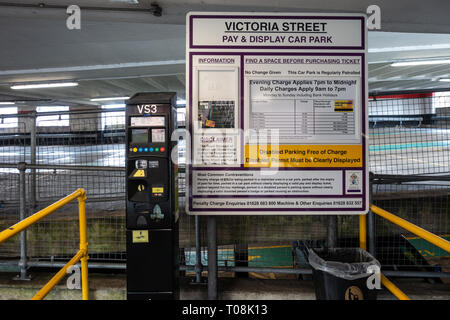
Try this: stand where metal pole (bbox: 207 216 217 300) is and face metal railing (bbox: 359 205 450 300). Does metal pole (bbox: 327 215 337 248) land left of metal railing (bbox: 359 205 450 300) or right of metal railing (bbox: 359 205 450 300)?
left

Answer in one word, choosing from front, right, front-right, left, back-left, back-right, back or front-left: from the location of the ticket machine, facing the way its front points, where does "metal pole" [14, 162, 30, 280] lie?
back-right

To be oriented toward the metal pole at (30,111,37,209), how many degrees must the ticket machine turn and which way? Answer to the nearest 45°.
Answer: approximately 135° to its right

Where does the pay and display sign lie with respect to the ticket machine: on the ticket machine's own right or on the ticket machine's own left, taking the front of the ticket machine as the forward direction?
on the ticket machine's own left

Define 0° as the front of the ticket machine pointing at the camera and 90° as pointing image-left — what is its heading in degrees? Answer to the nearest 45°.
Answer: approximately 0°

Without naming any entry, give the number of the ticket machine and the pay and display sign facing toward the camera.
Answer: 2

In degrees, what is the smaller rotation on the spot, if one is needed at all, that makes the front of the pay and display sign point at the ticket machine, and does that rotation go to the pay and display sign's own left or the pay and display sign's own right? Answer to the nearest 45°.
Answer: approximately 90° to the pay and display sign's own right
